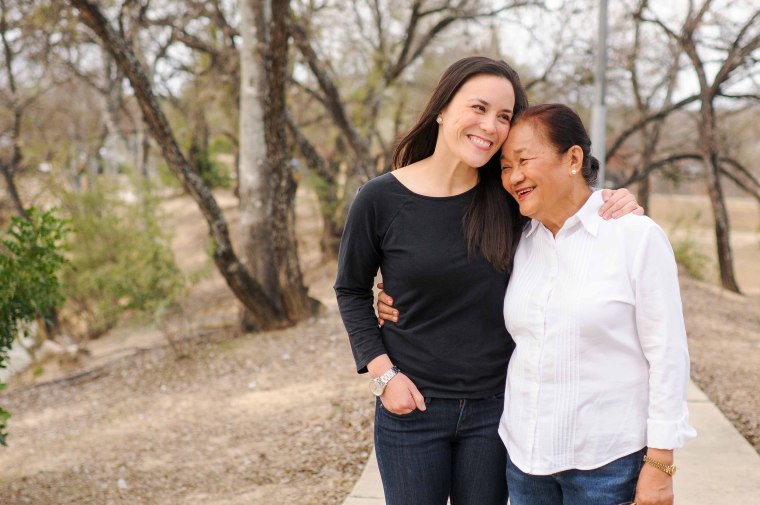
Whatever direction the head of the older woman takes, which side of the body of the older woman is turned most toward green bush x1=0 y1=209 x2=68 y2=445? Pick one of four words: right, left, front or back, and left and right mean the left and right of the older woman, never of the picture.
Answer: right

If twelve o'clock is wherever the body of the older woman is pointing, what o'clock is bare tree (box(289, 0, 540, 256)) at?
The bare tree is roughly at 4 o'clock from the older woman.

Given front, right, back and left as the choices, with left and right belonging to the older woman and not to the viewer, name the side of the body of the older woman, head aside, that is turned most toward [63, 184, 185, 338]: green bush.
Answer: right

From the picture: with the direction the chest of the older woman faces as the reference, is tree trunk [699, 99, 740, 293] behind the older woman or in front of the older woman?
behind

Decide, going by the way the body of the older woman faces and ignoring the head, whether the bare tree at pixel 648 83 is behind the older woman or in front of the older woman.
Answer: behind

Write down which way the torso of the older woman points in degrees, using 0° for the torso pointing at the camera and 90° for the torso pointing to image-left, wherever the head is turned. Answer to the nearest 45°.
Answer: approximately 45°

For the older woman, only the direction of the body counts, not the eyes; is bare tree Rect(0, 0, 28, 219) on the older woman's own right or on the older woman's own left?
on the older woman's own right

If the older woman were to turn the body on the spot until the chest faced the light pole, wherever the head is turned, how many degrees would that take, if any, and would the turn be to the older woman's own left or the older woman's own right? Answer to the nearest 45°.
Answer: approximately 135° to the older woman's own right

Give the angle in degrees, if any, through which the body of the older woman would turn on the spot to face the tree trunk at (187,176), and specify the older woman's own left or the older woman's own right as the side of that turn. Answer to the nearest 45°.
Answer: approximately 90° to the older woman's own right
